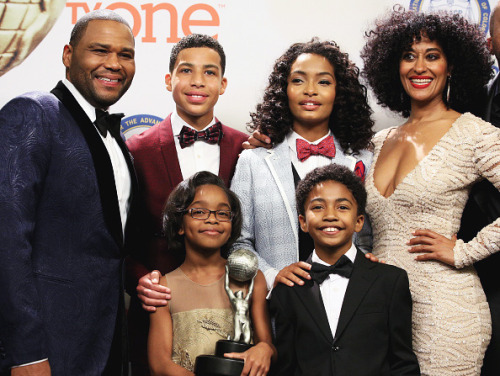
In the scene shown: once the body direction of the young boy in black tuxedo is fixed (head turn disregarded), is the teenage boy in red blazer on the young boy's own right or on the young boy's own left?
on the young boy's own right

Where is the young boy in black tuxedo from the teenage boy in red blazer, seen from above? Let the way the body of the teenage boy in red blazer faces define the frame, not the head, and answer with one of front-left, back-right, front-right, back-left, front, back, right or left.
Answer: front-left

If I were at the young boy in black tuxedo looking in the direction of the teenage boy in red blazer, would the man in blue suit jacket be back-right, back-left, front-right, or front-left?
front-left

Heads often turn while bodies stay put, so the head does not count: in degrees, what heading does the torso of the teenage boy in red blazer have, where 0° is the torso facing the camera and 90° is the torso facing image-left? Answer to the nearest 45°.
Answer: approximately 0°

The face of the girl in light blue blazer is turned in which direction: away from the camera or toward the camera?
toward the camera

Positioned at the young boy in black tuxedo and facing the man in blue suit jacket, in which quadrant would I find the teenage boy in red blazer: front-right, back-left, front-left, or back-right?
front-right

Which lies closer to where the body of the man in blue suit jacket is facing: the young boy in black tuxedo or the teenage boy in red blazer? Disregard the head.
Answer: the young boy in black tuxedo

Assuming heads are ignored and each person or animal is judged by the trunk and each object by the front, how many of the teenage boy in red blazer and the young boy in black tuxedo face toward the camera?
2

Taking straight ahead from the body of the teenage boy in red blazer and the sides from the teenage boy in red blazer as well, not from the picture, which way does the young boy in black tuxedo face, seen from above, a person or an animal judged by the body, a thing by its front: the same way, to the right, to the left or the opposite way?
the same way

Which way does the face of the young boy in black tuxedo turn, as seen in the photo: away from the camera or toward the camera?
toward the camera

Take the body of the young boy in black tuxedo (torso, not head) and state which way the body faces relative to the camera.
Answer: toward the camera

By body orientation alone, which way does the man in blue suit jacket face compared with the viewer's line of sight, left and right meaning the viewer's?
facing the viewer and to the right of the viewer
